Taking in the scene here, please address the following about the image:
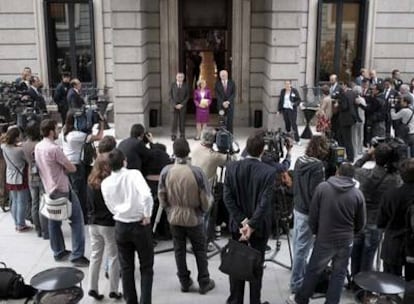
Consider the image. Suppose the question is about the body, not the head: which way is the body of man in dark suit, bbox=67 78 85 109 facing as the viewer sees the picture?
to the viewer's right

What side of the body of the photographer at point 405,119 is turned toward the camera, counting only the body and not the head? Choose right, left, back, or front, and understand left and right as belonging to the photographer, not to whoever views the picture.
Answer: left

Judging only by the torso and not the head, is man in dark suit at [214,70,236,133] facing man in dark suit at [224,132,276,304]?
yes

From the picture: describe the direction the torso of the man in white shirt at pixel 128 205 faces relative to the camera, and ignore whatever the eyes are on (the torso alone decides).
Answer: away from the camera

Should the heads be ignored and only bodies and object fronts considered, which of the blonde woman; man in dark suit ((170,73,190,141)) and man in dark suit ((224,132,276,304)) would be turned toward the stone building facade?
man in dark suit ((224,132,276,304))

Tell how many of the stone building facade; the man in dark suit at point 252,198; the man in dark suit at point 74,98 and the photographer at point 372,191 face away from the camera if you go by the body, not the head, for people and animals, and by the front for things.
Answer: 2

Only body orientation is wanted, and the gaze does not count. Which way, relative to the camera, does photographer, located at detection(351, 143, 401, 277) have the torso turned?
away from the camera

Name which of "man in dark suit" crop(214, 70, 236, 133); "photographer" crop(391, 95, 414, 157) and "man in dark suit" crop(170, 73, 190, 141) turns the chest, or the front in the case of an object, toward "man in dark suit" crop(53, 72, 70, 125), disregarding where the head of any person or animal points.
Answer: the photographer

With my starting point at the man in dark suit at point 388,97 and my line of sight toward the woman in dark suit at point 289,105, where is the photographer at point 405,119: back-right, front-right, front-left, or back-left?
back-left

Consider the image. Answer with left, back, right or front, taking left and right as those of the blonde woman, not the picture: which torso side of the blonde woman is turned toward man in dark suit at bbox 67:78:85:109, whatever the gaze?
right

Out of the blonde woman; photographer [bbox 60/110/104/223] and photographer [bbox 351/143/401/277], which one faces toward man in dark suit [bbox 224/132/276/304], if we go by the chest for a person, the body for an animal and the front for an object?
the blonde woman

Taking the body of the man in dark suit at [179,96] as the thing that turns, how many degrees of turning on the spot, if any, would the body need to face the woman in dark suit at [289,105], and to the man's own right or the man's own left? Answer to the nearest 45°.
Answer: approximately 90° to the man's own left

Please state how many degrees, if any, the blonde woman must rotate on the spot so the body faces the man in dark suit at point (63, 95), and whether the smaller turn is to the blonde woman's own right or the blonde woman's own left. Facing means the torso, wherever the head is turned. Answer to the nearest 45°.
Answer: approximately 90° to the blonde woman's own right

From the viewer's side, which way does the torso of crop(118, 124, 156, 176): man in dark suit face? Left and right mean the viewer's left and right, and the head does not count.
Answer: facing away from the viewer and to the right of the viewer

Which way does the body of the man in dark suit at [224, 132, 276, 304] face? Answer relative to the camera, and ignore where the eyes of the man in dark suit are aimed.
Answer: away from the camera

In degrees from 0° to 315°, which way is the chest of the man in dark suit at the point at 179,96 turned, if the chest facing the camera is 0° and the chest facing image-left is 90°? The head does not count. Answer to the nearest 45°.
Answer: approximately 0°

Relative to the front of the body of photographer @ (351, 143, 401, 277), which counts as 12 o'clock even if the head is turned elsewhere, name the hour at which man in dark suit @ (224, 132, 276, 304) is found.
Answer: The man in dark suit is roughly at 8 o'clock from the photographer.
